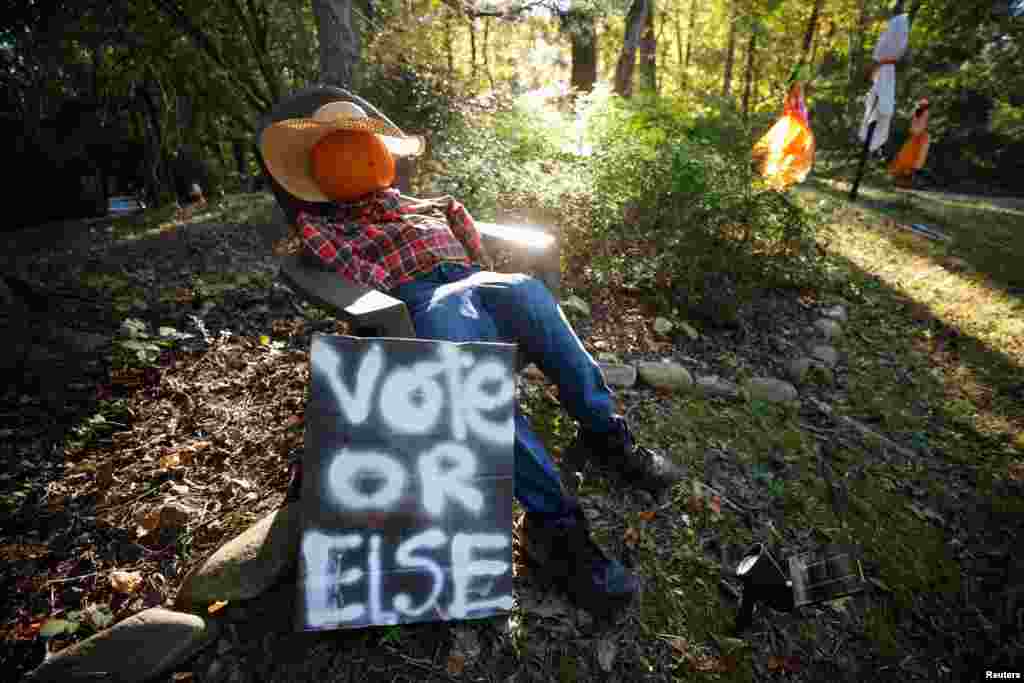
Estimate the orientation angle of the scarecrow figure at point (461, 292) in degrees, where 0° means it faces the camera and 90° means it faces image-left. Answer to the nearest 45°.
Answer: approximately 315°

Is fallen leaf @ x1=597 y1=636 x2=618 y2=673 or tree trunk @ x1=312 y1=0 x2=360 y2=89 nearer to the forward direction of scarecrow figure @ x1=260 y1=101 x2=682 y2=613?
the fallen leaf

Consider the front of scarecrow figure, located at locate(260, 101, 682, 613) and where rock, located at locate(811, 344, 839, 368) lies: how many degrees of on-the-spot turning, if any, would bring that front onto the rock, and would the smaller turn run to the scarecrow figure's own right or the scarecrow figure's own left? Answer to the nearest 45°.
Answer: approximately 90° to the scarecrow figure's own left

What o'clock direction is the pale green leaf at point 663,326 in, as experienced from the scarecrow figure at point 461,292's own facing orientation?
The pale green leaf is roughly at 9 o'clock from the scarecrow figure.

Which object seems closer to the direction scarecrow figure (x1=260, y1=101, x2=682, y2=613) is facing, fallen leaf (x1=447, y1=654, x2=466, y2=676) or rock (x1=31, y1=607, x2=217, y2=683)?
the fallen leaf

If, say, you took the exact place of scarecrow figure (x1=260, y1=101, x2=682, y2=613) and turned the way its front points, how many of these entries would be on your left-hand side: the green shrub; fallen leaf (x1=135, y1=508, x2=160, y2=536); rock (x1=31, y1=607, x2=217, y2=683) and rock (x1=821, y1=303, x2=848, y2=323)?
2

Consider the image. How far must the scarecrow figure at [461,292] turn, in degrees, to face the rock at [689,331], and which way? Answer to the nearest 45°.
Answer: approximately 90° to its left

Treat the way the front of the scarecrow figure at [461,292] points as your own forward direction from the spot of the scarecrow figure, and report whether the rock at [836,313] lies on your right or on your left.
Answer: on your left

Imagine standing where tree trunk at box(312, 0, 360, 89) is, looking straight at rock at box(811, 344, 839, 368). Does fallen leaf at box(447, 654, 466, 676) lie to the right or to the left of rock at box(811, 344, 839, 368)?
right

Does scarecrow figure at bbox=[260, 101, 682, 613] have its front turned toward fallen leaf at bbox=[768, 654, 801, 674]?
yes

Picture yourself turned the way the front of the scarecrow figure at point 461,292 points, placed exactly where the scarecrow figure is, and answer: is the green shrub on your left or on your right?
on your left

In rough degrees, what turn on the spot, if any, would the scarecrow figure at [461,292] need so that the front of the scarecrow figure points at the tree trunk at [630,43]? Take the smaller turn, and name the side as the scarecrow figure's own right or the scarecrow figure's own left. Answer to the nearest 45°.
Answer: approximately 135° to the scarecrow figure's own left

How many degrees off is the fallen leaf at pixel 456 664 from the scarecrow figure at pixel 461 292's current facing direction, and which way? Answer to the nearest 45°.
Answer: approximately 45° to its right
